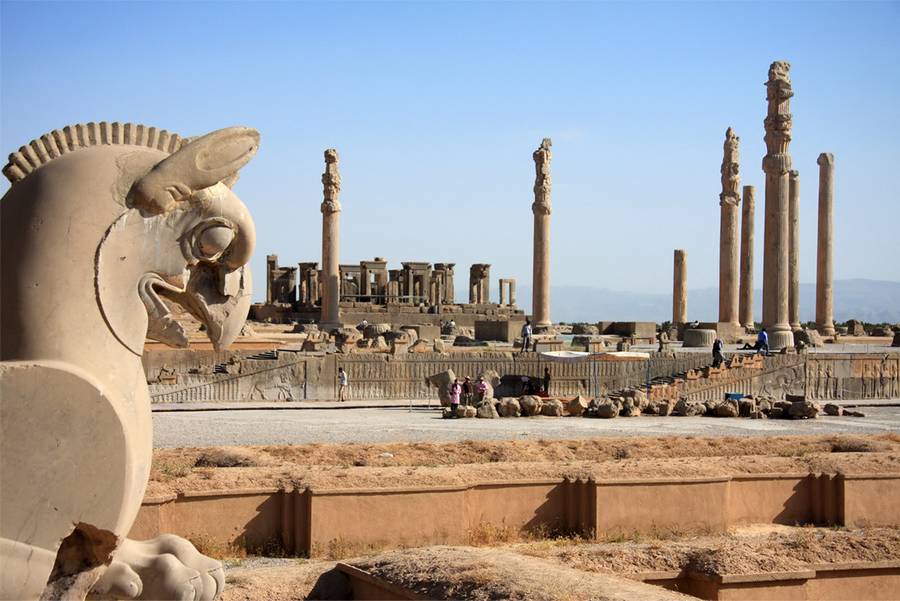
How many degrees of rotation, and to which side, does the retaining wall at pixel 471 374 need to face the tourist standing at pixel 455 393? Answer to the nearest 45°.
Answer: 0° — it already faces them

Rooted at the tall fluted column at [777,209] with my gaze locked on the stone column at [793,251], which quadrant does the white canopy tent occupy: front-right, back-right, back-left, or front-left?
back-left

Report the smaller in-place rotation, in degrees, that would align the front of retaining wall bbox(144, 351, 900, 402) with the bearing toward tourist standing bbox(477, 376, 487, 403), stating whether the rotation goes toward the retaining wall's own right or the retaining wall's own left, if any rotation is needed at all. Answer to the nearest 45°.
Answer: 0° — it already faces them

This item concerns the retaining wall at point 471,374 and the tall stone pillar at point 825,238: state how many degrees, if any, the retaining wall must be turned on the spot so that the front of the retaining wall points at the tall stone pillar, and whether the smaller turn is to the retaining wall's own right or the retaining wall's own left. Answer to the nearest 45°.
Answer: approximately 135° to the retaining wall's own left

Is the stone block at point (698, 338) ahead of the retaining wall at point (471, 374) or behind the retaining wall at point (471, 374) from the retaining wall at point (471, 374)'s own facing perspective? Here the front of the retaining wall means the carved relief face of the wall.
behind

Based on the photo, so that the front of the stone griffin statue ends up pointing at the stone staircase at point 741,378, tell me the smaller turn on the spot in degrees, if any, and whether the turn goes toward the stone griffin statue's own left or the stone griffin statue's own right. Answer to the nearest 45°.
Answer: approximately 45° to the stone griffin statue's own left

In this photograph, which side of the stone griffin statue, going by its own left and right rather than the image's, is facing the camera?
right

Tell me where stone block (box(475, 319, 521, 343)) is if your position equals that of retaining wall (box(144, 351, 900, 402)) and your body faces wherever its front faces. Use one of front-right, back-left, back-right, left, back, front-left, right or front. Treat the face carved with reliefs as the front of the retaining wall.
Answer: back

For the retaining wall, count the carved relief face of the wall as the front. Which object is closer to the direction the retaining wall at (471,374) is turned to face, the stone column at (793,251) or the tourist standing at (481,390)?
the tourist standing

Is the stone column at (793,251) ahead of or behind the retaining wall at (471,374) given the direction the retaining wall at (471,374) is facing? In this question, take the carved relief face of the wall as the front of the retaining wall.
behind

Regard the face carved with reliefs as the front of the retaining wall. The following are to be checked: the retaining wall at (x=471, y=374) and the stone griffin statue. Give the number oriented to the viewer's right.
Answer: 1

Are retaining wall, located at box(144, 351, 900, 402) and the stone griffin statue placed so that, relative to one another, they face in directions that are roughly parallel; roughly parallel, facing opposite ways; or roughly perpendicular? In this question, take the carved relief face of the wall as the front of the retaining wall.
roughly perpendicular

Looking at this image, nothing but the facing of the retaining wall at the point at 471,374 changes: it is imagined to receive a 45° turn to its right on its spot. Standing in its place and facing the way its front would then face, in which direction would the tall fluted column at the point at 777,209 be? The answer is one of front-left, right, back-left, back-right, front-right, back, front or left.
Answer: back

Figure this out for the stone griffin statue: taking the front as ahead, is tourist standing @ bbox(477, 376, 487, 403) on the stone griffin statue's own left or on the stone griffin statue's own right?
on the stone griffin statue's own left

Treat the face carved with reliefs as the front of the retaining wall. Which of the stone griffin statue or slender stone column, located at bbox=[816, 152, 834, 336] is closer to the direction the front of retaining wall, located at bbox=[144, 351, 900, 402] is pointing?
the stone griffin statue

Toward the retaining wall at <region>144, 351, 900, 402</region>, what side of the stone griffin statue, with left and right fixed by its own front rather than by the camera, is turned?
left

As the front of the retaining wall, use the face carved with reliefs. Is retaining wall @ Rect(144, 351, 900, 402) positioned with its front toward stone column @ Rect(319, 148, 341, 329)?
no

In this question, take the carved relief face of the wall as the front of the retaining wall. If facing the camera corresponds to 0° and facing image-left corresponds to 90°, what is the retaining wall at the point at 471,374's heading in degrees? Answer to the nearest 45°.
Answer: approximately 0°
